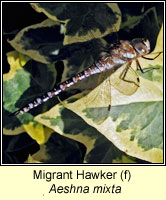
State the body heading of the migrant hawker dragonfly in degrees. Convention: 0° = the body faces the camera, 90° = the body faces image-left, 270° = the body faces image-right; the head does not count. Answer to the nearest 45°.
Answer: approximately 270°
